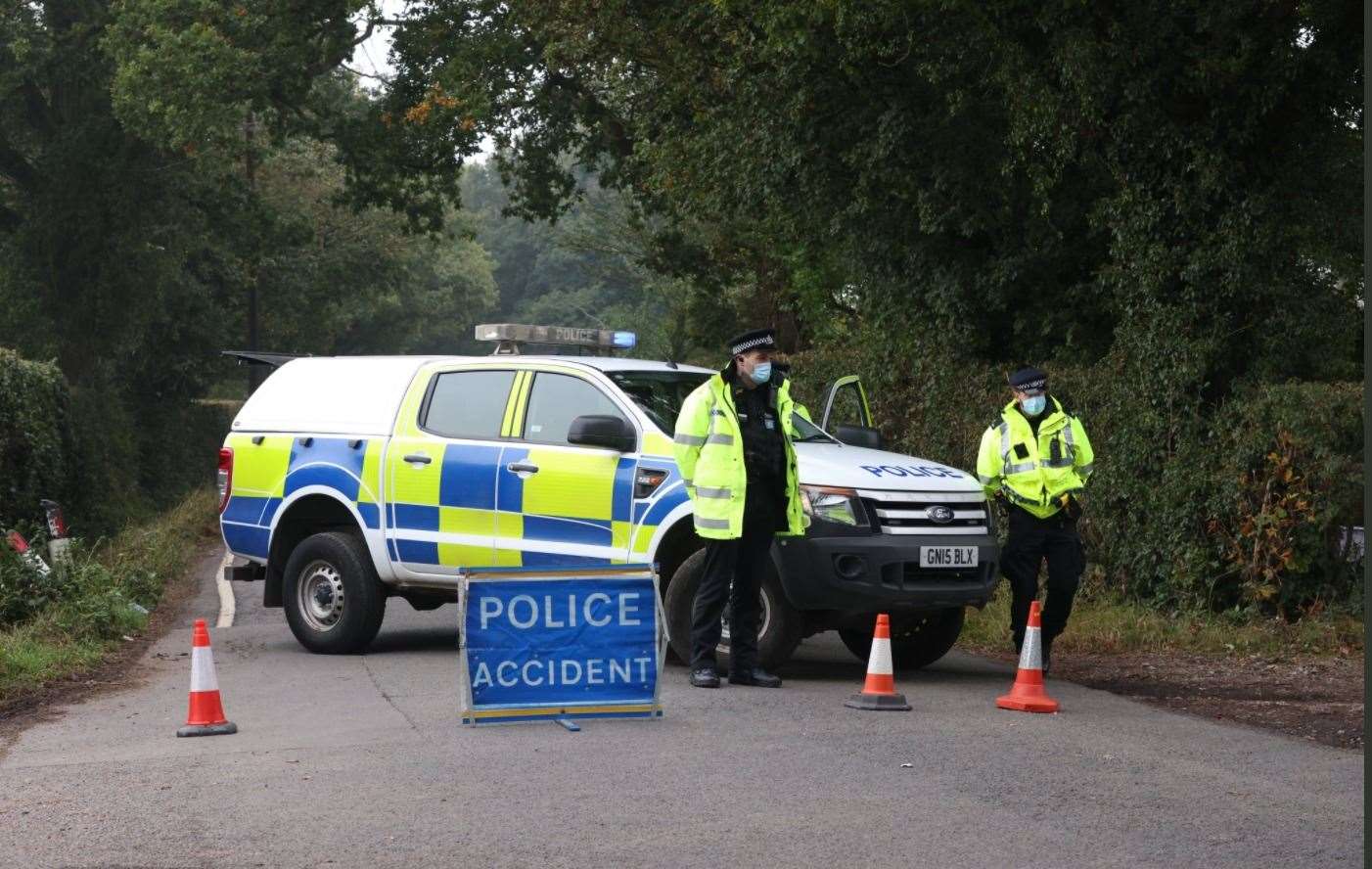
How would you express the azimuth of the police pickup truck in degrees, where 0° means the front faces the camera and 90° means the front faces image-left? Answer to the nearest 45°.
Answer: approximately 315°

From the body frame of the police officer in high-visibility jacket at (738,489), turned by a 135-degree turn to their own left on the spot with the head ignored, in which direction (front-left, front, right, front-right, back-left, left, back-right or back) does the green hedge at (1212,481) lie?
front-right

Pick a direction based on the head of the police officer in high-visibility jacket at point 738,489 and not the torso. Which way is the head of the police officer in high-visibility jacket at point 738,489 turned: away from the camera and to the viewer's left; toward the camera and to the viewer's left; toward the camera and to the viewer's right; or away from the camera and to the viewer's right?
toward the camera and to the viewer's right

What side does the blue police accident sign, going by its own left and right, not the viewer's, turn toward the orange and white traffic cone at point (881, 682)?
left

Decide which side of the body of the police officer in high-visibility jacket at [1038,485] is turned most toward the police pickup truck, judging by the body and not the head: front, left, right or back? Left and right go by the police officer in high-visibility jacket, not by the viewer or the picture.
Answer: right

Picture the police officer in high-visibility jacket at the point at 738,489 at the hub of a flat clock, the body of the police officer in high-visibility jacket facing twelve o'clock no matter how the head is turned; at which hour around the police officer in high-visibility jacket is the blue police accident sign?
The blue police accident sign is roughly at 3 o'clock from the police officer in high-visibility jacket.

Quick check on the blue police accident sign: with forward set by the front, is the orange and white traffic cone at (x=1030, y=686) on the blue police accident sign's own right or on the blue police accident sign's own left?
on the blue police accident sign's own left

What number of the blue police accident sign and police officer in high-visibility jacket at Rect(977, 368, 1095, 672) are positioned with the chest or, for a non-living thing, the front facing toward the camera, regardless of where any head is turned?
2

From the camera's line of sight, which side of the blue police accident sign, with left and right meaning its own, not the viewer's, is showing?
front

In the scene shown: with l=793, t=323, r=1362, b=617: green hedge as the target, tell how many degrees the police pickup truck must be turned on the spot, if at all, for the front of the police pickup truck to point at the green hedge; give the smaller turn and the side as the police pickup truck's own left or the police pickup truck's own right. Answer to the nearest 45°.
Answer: approximately 45° to the police pickup truck's own left

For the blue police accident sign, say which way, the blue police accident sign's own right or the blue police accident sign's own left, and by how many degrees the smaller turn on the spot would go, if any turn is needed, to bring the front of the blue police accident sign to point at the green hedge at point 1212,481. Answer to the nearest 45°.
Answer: approximately 135° to the blue police accident sign's own left

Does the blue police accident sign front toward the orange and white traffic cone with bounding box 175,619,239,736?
no

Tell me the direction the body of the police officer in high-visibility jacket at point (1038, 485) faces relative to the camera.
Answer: toward the camera

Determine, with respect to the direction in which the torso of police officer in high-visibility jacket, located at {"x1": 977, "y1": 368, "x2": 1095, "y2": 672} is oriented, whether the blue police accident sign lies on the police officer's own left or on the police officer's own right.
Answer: on the police officer's own right

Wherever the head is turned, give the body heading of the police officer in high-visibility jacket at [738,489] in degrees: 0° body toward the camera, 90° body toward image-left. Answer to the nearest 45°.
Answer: approximately 315°
